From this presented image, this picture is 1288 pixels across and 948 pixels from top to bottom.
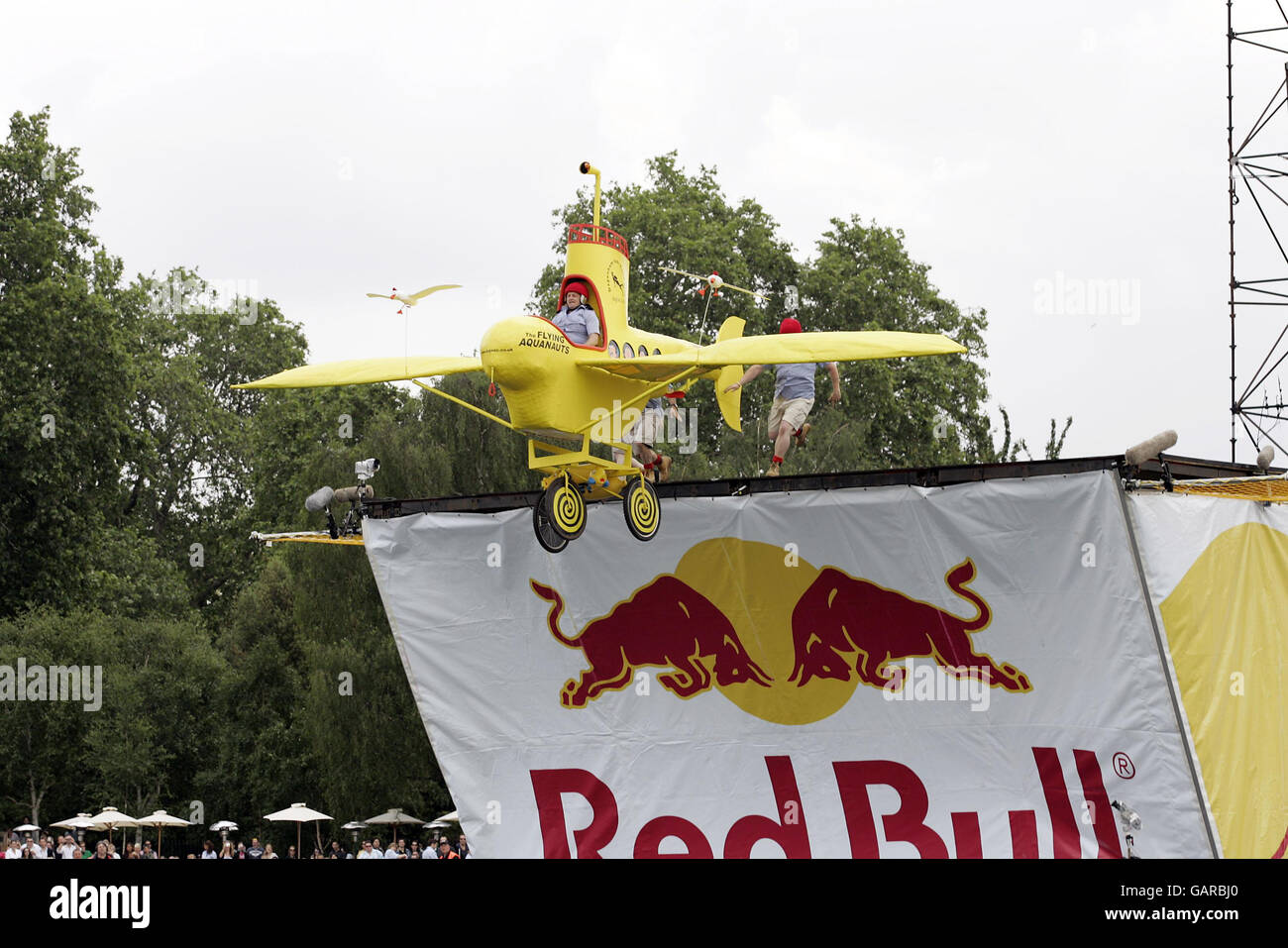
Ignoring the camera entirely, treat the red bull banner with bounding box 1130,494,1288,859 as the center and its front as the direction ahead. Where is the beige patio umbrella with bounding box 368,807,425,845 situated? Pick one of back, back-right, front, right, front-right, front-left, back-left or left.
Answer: back-right

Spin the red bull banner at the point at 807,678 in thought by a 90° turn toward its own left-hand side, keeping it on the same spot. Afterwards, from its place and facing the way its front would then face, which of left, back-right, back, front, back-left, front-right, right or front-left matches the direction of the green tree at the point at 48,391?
back-left

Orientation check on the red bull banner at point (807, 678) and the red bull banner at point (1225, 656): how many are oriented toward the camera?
2

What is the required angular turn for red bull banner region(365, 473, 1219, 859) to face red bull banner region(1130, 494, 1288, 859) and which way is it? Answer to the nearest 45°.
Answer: approximately 45° to its left

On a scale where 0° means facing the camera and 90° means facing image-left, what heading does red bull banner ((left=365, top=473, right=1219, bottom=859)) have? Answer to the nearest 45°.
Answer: approximately 0°

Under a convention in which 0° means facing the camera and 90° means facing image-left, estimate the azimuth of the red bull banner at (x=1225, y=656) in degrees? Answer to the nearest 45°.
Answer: approximately 0°
